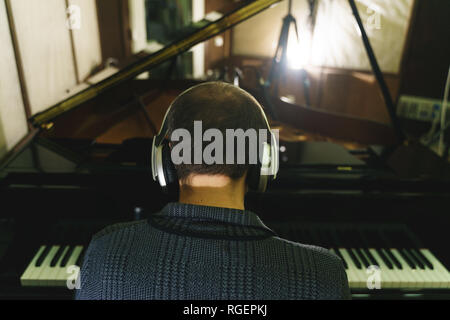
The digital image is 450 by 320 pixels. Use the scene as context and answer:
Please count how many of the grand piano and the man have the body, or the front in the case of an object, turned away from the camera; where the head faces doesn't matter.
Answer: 1

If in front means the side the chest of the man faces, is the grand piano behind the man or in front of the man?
in front

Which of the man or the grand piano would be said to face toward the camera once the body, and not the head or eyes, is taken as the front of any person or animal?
the grand piano

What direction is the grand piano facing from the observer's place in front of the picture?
facing the viewer

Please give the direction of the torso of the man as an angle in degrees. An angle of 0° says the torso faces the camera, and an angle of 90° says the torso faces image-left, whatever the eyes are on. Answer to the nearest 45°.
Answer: approximately 180°

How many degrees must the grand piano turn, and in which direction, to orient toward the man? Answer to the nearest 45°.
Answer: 0° — it already faces them

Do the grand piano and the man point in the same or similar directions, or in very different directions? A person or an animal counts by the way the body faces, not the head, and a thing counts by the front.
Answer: very different directions
